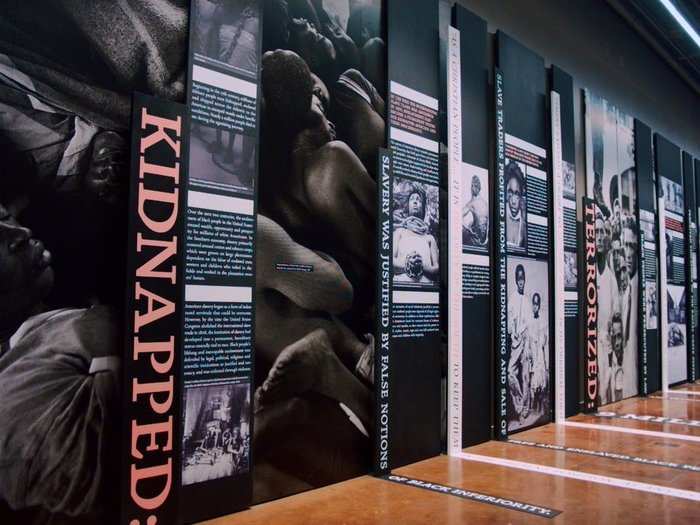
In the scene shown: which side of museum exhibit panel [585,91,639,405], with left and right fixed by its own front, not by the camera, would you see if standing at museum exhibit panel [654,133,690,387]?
left

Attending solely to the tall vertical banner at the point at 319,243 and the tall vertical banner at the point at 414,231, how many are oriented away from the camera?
0

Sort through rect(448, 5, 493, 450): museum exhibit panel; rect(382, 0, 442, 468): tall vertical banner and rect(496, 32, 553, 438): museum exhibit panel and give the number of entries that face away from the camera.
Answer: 0

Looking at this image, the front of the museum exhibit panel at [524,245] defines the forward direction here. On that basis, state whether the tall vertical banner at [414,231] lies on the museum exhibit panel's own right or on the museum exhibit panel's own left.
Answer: on the museum exhibit panel's own right

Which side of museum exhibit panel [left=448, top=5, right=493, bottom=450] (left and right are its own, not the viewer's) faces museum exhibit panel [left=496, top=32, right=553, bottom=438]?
left

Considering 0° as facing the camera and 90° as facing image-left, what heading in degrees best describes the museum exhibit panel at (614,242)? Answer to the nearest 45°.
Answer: approximately 315°

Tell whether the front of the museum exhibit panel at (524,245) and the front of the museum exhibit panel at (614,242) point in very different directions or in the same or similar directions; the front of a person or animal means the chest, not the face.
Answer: same or similar directions

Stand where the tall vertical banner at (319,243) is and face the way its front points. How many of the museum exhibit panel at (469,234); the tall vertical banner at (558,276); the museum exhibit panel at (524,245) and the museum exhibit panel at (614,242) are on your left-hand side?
4
